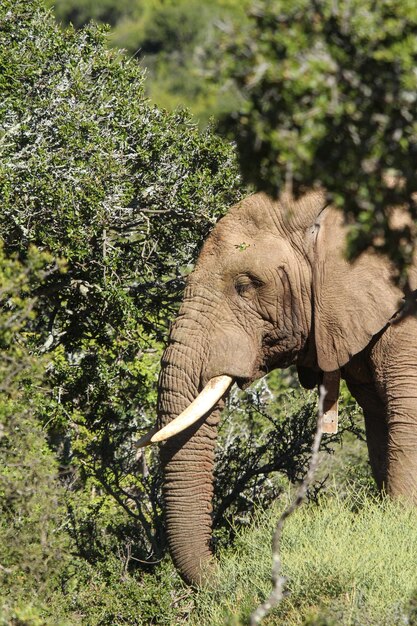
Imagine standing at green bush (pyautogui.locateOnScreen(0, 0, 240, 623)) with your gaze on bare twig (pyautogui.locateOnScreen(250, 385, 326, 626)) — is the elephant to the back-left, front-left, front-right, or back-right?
front-left

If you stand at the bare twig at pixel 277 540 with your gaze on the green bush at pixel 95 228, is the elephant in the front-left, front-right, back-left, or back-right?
front-right

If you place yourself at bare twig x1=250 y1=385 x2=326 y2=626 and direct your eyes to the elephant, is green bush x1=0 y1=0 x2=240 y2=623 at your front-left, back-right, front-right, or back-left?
front-left

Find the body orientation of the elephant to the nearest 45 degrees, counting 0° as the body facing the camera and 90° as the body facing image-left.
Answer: approximately 90°

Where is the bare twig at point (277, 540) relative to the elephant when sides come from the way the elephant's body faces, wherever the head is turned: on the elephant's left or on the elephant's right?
on the elephant's left

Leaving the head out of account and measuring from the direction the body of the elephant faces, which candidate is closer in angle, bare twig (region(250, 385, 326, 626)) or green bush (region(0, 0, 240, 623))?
the green bush
